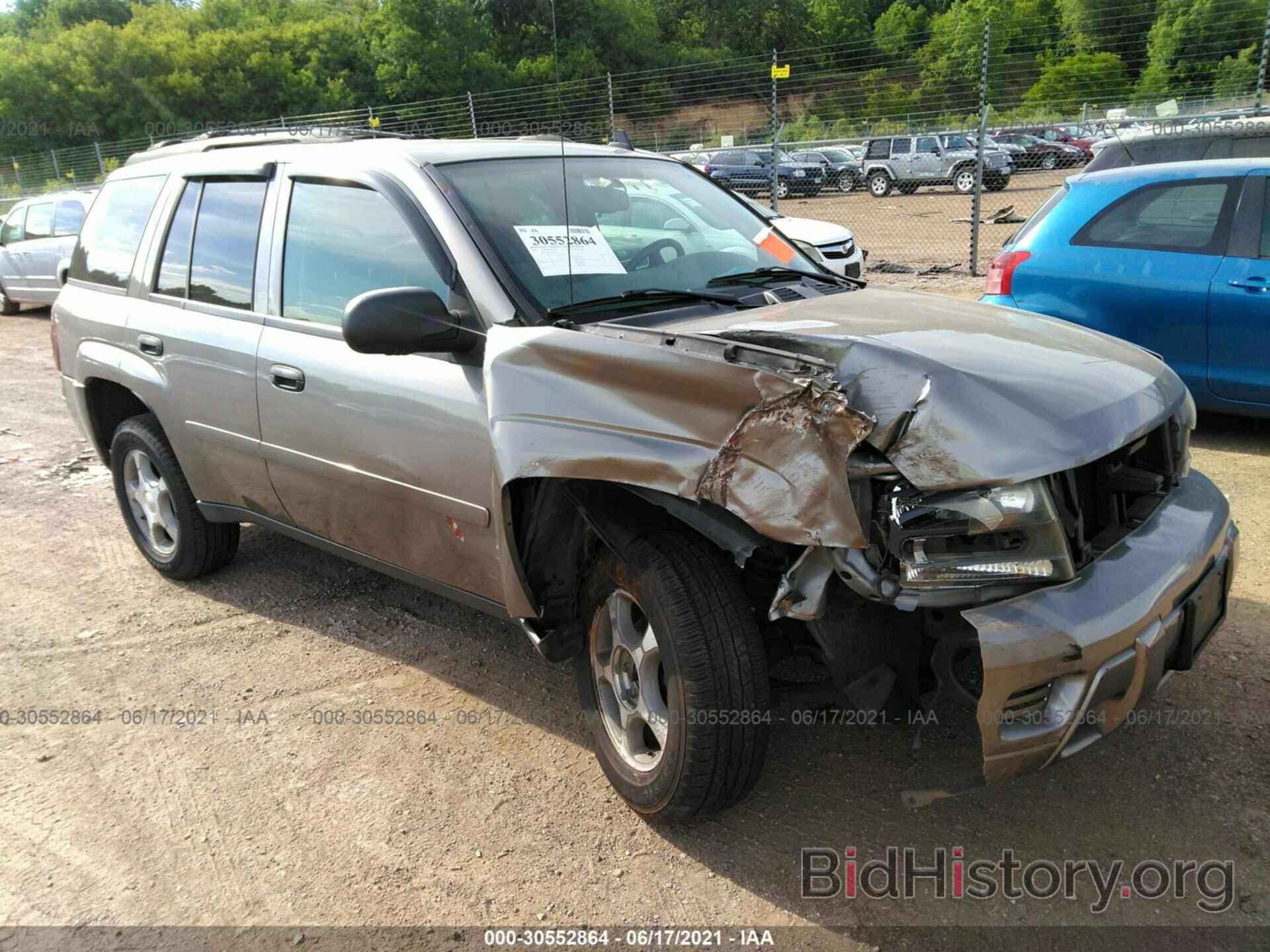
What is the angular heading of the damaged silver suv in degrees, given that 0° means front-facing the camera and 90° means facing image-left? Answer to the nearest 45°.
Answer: approximately 315°

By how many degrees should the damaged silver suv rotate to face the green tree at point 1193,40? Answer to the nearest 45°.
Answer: approximately 90° to its left

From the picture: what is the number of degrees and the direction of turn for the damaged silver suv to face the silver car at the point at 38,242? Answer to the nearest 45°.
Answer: approximately 180°

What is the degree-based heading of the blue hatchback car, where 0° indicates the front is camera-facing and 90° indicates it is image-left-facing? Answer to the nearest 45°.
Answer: approximately 270°

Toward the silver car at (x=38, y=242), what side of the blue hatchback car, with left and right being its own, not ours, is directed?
back

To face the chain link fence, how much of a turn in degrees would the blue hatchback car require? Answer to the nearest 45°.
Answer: approximately 90° to its left

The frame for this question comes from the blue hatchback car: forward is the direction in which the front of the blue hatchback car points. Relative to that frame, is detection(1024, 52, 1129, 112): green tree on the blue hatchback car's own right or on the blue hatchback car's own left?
on the blue hatchback car's own left
